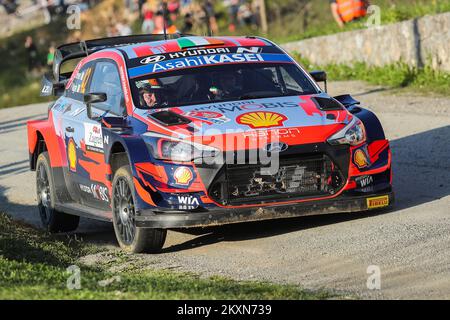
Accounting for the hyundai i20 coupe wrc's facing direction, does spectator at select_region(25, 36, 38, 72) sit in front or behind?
behind

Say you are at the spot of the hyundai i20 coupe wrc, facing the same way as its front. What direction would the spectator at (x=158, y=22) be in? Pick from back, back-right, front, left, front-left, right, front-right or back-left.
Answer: back-left

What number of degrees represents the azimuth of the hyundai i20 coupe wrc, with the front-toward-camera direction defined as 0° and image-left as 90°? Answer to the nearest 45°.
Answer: approximately 315°

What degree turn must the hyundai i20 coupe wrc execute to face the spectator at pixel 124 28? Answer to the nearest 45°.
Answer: approximately 135° to its left

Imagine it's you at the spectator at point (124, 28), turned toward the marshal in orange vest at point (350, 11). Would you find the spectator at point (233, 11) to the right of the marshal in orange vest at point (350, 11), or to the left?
left

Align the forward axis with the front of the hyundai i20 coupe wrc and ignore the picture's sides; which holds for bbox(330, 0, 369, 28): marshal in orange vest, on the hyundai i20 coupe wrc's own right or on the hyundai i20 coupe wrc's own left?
on the hyundai i20 coupe wrc's own left

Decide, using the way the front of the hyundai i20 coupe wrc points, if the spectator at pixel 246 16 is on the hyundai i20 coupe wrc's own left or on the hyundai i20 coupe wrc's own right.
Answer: on the hyundai i20 coupe wrc's own left

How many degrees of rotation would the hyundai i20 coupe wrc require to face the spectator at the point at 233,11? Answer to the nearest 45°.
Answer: approximately 135° to its left

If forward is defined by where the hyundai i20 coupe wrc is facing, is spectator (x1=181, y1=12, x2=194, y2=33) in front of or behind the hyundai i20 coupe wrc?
behind
